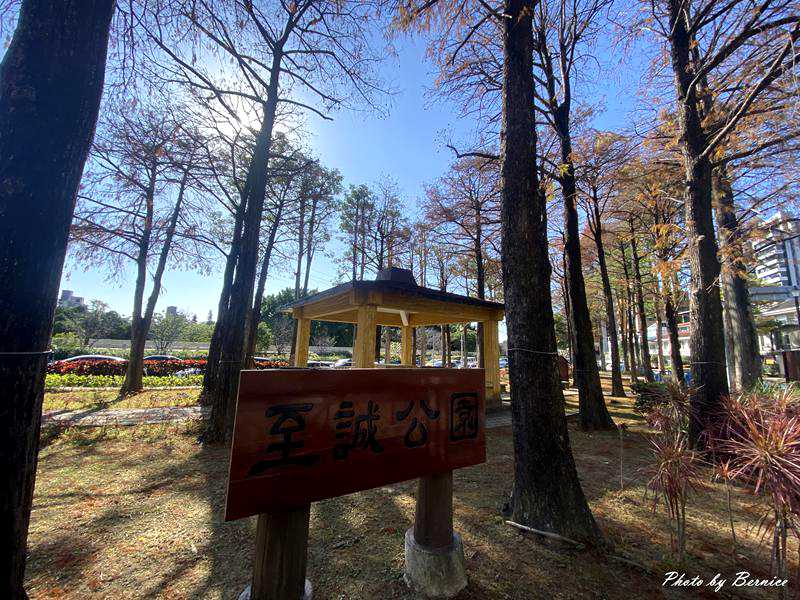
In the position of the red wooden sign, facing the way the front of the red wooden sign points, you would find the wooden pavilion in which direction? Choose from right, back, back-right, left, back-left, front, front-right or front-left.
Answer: back-left

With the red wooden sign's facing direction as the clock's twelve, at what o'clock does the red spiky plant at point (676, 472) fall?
The red spiky plant is roughly at 10 o'clock from the red wooden sign.

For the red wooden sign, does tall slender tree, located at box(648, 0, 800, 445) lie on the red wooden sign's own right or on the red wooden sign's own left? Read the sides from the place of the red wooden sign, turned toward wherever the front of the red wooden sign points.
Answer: on the red wooden sign's own left

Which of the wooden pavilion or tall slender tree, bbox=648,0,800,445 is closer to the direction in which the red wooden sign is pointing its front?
the tall slender tree

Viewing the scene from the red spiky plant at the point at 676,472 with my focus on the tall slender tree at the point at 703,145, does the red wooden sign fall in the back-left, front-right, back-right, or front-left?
back-left

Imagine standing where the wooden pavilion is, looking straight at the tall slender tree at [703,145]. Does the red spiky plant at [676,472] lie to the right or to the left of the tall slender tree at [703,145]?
right

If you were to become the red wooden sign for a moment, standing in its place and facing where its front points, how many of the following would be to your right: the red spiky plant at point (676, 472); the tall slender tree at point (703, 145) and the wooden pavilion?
0

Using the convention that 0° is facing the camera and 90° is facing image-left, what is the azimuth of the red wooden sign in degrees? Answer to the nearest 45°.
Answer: approximately 315°

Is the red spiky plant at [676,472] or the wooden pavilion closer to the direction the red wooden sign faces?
the red spiky plant

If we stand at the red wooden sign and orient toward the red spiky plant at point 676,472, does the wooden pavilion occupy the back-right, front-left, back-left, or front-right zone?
front-left
